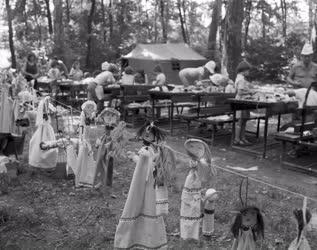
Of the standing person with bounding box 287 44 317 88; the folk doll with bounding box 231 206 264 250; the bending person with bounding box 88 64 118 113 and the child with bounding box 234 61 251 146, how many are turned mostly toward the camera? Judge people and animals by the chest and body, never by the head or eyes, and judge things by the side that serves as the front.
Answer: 2

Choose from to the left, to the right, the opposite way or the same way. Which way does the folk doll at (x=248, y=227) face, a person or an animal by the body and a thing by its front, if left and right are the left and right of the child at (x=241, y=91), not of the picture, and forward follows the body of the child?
to the right

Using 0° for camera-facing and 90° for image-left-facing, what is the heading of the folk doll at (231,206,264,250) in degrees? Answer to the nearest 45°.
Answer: approximately 0°

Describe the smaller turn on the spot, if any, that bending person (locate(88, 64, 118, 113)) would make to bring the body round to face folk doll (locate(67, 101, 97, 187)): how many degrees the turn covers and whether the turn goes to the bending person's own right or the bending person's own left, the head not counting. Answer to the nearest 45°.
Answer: approximately 90° to the bending person's own right

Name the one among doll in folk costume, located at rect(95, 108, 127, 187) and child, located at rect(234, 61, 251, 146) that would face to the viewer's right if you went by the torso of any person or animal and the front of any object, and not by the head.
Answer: the child

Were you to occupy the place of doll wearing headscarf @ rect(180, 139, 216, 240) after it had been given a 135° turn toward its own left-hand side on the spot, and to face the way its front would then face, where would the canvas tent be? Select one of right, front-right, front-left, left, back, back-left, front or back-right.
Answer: left

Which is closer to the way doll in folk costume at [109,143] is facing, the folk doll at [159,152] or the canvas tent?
the folk doll

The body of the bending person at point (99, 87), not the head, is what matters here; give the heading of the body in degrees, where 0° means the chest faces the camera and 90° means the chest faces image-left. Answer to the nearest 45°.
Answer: approximately 270°

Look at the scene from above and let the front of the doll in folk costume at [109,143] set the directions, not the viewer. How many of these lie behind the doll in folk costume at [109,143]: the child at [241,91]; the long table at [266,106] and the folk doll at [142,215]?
2
